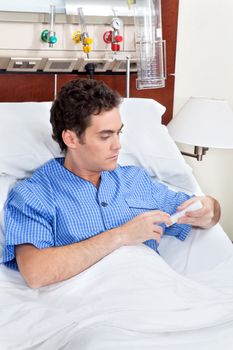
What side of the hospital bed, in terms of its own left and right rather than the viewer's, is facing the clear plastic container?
back

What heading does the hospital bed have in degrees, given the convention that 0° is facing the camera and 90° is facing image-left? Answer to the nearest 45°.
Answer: approximately 0°

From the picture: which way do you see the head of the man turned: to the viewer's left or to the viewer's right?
to the viewer's right
